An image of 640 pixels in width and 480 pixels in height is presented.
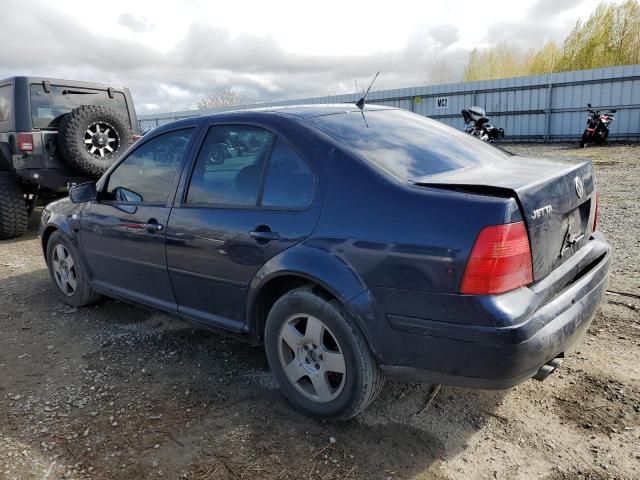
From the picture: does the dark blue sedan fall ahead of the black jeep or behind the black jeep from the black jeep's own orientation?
behind

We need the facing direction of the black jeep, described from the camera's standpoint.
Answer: facing away from the viewer and to the left of the viewer

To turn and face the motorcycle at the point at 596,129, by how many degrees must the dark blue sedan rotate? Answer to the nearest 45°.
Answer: approximately 90° to its right

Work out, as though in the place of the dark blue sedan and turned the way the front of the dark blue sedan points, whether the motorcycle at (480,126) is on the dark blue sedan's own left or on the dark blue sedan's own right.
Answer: on the dark blue sedan's own right

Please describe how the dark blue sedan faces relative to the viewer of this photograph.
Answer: facing away from the viewer and to the left of the viewer
